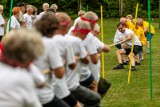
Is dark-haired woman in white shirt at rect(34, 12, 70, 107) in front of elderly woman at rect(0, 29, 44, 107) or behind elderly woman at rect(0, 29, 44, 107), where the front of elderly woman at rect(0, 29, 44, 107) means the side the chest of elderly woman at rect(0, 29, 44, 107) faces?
in front

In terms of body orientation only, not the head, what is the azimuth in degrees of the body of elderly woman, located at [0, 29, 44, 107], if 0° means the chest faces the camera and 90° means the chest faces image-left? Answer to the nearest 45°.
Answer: approximately 225°

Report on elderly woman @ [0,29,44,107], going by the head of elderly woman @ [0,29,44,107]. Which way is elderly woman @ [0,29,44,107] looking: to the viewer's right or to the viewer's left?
to the viewer's right
